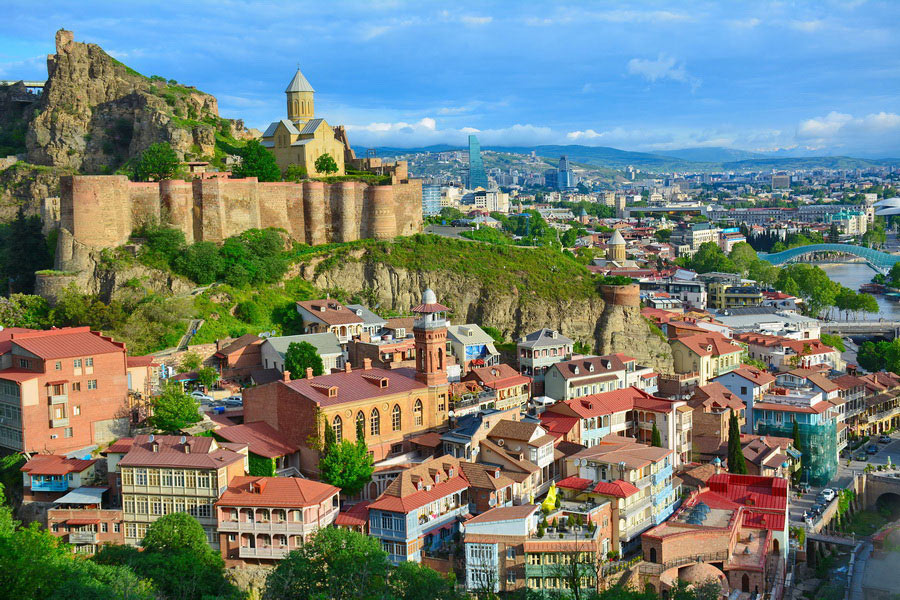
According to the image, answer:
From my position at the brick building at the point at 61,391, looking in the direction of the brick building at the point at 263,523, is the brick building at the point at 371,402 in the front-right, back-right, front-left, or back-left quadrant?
front-left

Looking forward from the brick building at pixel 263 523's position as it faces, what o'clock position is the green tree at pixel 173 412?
The green tree is roughly at 5 o'clock from the brick building.

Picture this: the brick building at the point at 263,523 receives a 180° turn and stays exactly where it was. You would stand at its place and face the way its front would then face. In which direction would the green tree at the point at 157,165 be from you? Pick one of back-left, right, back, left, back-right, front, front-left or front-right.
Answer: front

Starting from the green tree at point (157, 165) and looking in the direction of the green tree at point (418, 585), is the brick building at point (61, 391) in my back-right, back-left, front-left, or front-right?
front-right

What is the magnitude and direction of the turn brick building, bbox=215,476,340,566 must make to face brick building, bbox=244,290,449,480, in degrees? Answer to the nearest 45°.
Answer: approximately 135° to its left

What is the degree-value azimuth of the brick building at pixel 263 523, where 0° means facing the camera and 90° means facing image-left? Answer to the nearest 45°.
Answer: approximately 0°

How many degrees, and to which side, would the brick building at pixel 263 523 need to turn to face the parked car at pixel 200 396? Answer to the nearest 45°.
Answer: approximately 180°

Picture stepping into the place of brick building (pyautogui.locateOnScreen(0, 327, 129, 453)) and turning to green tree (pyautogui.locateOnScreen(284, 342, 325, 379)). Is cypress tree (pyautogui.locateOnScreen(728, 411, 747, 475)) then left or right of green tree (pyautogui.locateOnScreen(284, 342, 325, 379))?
right

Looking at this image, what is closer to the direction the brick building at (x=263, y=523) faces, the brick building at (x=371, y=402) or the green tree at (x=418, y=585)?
the green tree

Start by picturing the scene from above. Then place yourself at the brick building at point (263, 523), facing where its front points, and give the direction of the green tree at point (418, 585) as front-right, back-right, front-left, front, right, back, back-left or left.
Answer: front-left

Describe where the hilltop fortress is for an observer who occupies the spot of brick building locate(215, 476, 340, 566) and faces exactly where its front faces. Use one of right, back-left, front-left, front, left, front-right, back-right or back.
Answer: back

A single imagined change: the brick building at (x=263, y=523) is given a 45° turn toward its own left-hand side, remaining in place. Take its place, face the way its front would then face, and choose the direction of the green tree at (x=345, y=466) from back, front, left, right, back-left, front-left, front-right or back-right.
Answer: left

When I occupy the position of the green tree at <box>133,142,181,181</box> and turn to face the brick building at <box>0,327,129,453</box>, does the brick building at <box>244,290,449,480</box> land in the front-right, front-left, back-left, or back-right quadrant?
front-left

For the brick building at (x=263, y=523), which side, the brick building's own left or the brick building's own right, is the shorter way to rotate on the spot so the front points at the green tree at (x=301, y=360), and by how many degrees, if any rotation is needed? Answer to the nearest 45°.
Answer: approximately 180°

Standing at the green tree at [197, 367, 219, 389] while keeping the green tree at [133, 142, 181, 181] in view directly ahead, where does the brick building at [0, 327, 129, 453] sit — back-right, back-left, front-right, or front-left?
back-left

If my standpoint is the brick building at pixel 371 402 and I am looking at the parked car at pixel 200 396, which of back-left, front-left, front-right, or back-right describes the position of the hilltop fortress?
front-right

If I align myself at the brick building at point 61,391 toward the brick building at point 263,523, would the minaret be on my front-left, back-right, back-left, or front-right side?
front-left

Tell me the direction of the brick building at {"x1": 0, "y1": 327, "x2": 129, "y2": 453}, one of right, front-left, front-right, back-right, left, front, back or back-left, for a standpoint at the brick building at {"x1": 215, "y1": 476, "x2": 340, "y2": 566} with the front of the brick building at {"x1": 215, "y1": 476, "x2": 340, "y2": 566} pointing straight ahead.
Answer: back-right
